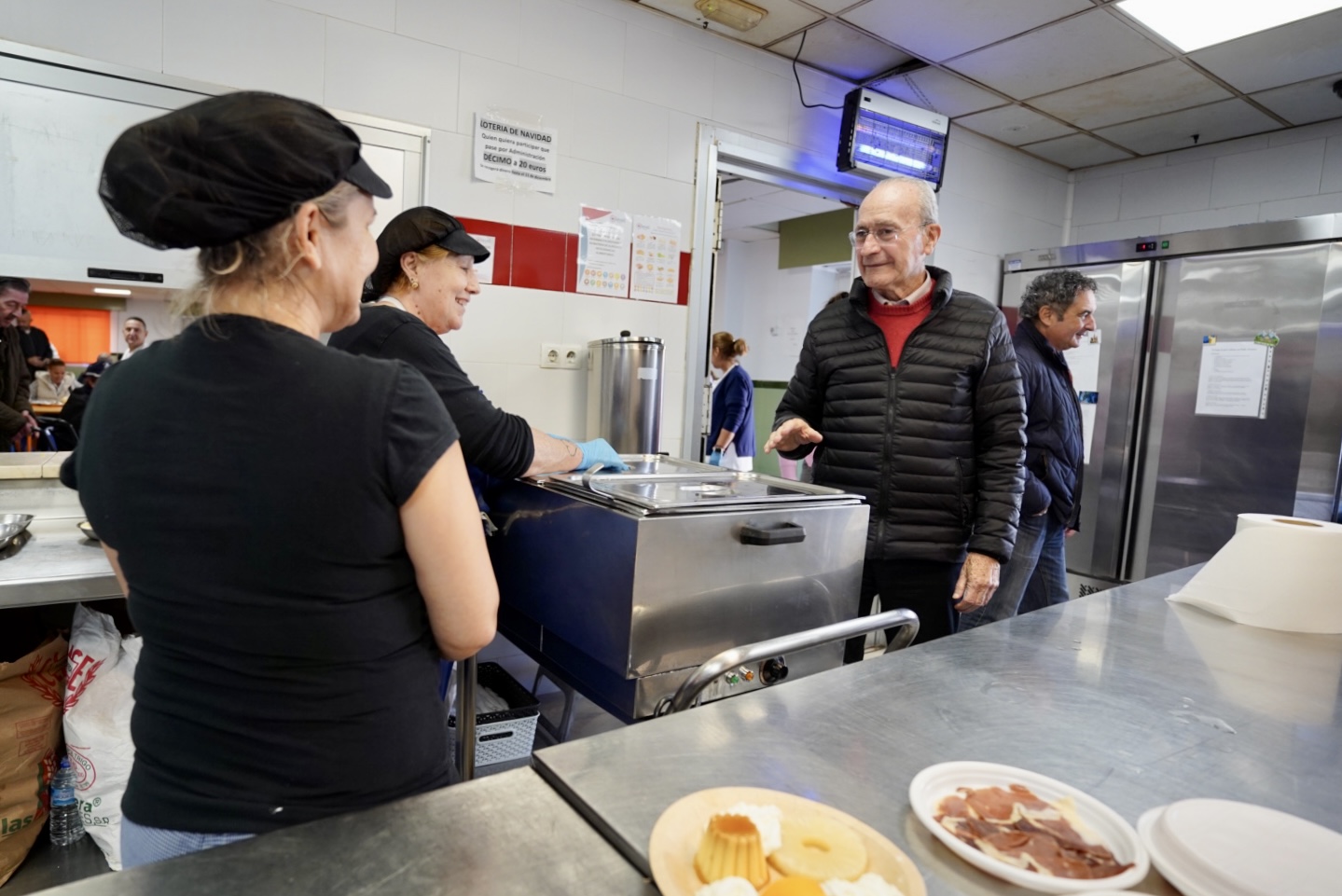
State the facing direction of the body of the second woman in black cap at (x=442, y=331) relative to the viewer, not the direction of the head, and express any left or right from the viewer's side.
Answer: facing to the right of the viewer

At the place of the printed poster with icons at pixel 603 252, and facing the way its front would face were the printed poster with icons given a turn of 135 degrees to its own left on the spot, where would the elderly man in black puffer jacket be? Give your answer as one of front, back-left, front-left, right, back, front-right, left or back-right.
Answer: right

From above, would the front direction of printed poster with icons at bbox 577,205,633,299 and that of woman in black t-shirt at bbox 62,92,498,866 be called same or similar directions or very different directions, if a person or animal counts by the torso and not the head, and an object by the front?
very different directions

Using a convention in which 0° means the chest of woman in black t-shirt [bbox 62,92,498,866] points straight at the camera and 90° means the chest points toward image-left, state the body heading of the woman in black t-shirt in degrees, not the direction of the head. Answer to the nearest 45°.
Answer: approximately 225°

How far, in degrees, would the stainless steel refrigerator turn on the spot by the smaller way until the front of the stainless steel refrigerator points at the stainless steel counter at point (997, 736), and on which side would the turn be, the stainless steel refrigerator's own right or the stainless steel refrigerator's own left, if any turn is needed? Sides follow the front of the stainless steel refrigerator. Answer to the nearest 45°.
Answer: approximately 45° to the stainless steel refrigerator's own left

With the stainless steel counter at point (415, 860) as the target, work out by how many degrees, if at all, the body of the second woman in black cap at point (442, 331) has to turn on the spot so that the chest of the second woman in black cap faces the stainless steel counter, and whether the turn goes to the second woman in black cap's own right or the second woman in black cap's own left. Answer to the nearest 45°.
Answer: approximately 90° to the second woman in black cap's own right

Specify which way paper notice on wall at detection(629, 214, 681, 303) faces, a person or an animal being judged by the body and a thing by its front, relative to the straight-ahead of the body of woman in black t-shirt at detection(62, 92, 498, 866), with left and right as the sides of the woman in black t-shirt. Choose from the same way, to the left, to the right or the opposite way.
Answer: the opposite way

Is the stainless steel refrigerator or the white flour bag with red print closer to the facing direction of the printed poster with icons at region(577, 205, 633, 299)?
the white flour bag with red print

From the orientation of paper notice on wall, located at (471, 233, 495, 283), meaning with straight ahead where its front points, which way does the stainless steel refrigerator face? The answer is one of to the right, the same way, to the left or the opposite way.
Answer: to the right
